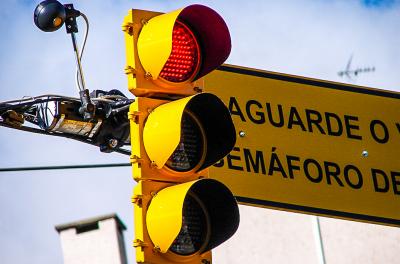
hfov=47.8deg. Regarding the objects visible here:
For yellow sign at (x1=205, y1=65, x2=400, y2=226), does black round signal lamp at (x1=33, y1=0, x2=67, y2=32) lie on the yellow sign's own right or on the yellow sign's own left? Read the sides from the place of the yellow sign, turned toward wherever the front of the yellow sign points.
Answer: on the yellow sign's own right

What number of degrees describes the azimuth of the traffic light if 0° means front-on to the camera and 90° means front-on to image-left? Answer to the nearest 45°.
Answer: approximately 315°

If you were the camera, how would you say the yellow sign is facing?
facing the viewer and to the right of the viewer

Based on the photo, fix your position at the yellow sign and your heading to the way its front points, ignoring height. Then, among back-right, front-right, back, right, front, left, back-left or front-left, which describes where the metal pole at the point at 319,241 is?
back-left

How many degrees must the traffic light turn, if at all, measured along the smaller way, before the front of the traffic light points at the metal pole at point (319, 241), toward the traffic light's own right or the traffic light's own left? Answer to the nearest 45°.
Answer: approximately 135° to the traffic light's own left

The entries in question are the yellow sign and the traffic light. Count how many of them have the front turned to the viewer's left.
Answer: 0

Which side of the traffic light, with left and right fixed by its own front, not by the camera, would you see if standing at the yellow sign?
left

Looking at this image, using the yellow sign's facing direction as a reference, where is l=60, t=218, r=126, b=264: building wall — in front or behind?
behind

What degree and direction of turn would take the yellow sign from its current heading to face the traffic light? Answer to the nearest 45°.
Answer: approximately 90° to its right
